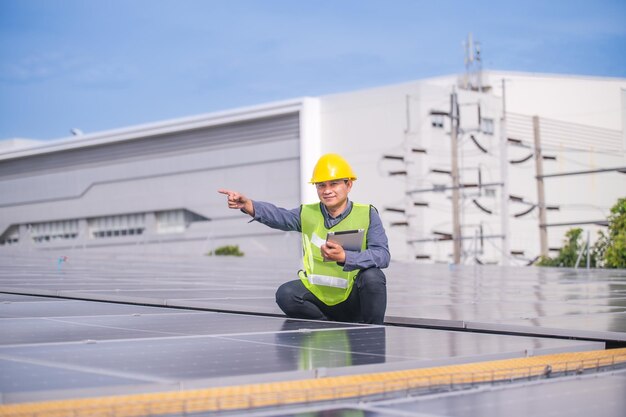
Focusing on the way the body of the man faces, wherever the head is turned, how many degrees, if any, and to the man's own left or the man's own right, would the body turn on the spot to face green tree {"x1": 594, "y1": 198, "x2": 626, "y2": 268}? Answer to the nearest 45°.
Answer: approximately 135° to the man's own left

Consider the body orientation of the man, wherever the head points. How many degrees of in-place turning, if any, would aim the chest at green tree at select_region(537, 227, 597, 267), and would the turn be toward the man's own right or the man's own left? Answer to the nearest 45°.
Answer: approximately 180°

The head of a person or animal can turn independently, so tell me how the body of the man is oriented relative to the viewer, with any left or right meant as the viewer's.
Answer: facing the viewer
